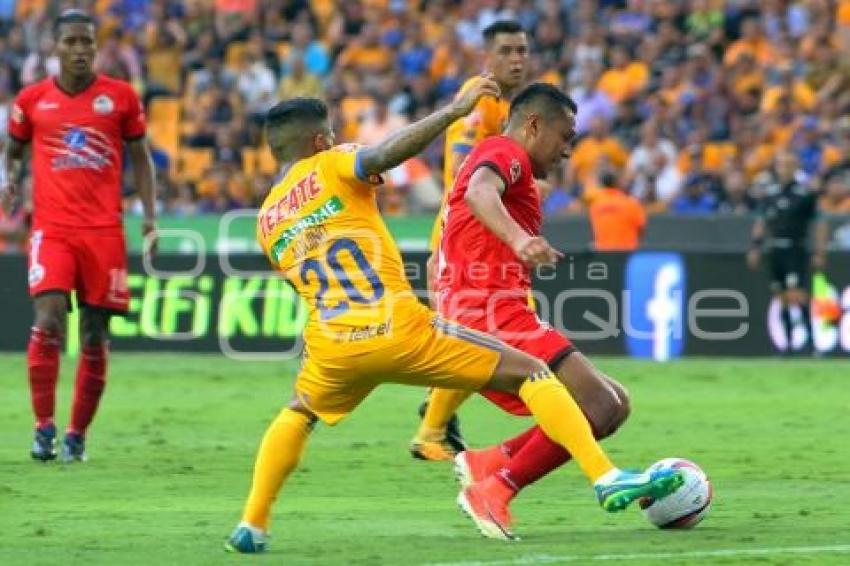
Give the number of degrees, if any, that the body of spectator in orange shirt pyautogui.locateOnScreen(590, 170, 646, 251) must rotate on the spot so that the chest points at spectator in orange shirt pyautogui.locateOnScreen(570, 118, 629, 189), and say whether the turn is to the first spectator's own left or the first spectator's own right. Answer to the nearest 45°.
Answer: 0° — they already face them

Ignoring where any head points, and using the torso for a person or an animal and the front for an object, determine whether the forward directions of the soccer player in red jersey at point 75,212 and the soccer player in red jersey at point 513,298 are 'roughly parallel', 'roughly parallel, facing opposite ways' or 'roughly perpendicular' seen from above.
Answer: roughly perpendicular

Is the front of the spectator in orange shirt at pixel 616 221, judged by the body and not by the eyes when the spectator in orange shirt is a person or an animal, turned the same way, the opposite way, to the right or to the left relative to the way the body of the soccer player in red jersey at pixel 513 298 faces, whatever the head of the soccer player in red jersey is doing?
to the left

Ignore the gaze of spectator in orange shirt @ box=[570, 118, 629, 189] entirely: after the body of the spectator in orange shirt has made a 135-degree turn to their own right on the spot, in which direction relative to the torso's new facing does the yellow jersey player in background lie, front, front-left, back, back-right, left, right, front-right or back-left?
back-left

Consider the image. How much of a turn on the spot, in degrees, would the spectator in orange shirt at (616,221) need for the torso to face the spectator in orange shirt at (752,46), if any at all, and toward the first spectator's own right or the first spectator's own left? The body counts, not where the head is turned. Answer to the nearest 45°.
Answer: approximately 45° to the first spectator's own right

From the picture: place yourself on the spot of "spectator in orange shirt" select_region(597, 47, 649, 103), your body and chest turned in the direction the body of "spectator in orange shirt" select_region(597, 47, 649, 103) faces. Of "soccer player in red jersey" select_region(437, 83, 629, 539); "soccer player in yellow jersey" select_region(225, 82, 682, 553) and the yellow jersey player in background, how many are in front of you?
3

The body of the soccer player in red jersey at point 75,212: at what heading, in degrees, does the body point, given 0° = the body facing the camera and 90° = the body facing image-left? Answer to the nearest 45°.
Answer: approximately 0°

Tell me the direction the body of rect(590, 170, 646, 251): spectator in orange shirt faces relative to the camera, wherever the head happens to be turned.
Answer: away from the camera

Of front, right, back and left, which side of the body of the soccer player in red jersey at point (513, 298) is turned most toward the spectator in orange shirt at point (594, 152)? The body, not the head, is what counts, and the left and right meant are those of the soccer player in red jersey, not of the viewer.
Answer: left

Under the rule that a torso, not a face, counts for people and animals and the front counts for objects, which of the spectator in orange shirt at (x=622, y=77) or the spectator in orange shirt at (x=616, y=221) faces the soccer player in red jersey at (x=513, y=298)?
the spectator in orange shirt at (x=622, y=77)

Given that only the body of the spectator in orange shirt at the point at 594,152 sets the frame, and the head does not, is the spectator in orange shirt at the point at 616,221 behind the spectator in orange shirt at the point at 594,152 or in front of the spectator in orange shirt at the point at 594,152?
in front

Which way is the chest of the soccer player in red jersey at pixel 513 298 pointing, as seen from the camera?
to the viewer's right
